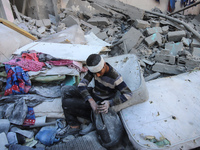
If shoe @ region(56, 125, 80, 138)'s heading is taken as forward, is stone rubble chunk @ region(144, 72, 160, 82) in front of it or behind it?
behind

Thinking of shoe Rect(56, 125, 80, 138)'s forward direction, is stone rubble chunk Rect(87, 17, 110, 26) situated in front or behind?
behind

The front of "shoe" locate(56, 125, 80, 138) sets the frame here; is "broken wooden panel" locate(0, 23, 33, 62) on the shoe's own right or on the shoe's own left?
on the shoe's own right

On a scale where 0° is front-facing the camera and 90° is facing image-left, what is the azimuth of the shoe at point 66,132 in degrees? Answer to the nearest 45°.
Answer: approximately 45°

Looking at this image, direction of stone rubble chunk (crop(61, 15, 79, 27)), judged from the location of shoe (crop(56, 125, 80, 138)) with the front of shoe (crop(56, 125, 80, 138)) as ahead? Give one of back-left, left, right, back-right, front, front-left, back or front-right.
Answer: back-right

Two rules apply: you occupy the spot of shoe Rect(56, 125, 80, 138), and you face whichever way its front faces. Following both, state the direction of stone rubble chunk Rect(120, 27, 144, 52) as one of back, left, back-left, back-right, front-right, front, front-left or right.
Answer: back
